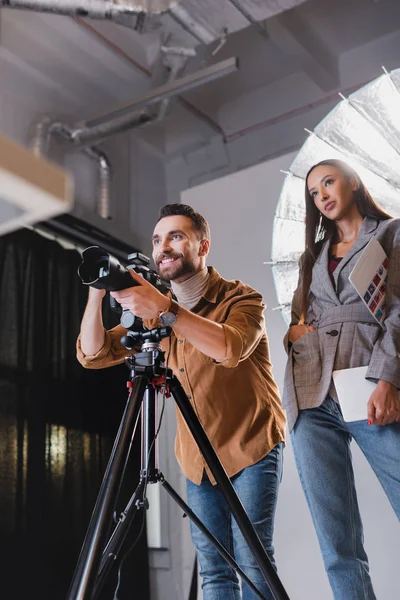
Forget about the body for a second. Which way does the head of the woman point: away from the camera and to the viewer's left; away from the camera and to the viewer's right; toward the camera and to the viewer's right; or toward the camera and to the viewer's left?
toward the camera and to the viewer's left

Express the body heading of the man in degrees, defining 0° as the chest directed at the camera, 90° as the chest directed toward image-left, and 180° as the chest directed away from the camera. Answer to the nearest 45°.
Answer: approximately 45°

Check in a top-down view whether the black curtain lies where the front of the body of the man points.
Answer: no

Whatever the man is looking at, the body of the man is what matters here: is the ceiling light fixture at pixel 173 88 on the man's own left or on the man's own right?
on the man's own right

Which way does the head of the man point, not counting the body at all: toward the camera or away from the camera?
toward the camera

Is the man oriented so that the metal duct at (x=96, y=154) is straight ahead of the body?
no
